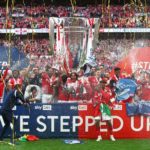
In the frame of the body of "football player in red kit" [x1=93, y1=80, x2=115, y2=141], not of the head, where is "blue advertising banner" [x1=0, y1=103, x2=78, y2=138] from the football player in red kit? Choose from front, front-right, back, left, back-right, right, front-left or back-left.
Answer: right

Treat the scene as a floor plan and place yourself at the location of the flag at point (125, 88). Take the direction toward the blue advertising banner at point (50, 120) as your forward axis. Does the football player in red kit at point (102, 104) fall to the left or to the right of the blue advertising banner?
left

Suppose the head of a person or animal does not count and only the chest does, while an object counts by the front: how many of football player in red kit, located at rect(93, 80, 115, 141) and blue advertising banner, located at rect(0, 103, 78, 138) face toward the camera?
2

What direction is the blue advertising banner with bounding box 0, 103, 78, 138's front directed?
toward the camera

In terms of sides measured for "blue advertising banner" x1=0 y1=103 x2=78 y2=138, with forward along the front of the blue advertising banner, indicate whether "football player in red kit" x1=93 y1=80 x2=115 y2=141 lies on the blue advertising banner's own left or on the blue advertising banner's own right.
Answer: on the blue advertising banner's own left

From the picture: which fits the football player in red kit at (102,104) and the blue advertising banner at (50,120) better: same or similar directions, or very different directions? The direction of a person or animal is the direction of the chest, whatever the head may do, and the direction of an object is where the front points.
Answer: same or similar directions

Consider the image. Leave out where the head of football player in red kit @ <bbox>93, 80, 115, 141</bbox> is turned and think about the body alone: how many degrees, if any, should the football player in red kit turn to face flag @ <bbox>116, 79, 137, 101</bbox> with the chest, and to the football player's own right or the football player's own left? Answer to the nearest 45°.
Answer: approximately 135° to the football player's own left

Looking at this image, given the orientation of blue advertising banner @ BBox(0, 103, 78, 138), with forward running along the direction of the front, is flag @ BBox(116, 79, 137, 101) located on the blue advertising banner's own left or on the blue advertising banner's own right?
on the blue advertising banner's own left

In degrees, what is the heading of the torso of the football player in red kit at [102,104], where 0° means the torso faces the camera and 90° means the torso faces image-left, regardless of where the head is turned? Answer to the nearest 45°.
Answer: approximately 0°
